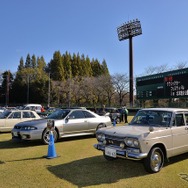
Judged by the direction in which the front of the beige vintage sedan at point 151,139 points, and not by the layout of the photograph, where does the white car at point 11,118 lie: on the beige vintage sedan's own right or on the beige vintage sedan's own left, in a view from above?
on the beige vintage sedan's own right

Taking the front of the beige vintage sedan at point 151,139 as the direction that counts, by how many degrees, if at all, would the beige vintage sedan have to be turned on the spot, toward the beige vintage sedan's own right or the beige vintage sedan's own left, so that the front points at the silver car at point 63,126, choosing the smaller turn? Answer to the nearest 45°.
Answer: approximately 90° to the beige vintage sedan's own right

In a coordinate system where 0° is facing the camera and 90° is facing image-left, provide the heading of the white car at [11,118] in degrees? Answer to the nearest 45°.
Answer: approximately 45°

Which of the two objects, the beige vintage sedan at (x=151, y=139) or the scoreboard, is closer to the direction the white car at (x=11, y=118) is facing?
the beige vintage sedan

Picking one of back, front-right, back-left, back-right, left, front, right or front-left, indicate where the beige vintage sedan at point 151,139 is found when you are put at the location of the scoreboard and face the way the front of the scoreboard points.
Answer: front-left

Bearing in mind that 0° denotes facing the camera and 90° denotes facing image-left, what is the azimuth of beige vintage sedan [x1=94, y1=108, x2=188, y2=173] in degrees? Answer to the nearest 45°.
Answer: approximately 45°

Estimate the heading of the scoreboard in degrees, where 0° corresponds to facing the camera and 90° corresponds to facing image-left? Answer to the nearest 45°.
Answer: approximately 45°

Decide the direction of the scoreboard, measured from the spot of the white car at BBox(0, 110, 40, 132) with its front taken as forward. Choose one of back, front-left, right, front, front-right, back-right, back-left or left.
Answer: back

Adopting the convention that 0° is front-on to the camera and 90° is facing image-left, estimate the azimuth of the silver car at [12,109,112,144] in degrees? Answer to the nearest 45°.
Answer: approximately 45°
